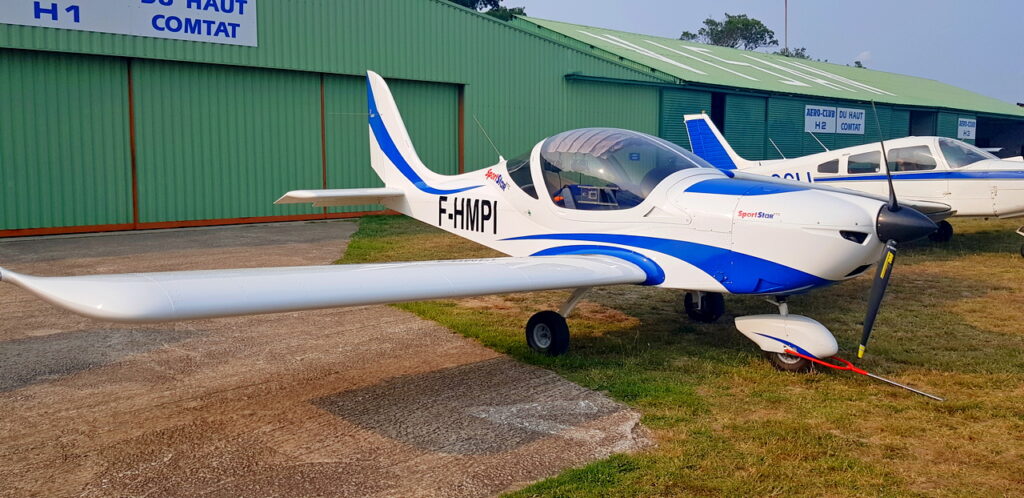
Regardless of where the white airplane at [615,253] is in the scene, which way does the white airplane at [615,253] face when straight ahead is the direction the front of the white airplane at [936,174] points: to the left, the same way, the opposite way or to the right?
the same way

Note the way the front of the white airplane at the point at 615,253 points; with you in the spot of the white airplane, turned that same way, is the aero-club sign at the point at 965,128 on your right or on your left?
on your left

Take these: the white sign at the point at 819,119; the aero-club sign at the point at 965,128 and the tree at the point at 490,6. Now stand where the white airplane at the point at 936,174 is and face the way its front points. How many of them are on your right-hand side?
0

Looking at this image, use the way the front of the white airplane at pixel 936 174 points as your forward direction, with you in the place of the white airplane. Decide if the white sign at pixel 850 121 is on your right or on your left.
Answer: on your left

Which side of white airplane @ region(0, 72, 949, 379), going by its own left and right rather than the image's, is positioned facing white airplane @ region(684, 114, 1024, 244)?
left

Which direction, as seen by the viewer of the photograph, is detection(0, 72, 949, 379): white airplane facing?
facing the viewer and to the right of the viewer

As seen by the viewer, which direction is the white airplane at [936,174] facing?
to the viewer's right

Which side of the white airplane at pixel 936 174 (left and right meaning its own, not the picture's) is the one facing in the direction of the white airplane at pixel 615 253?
right

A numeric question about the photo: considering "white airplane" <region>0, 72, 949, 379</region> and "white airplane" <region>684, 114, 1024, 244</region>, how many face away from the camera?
0

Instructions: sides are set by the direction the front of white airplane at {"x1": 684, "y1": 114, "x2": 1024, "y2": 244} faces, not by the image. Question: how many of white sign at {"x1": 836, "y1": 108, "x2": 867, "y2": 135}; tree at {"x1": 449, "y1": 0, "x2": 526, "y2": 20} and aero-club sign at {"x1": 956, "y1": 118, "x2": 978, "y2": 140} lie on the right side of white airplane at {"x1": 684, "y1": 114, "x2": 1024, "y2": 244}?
0

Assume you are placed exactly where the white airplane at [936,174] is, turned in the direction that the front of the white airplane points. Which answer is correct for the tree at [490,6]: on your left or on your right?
on your left

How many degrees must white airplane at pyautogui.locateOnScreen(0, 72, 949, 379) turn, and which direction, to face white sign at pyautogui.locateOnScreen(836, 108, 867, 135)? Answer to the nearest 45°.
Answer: approximately 90° to its left

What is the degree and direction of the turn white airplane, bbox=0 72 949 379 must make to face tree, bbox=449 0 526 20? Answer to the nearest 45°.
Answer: approximately 135° to its left
